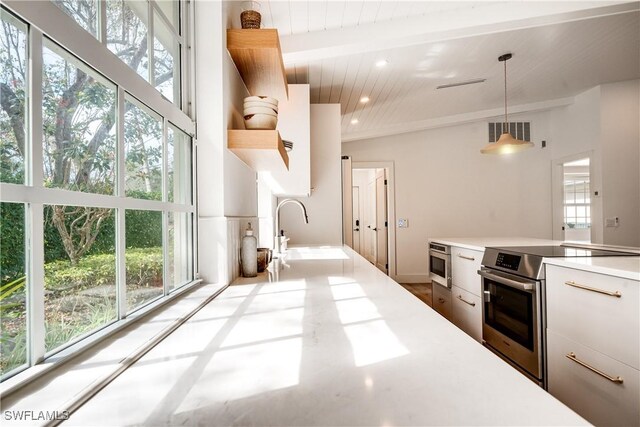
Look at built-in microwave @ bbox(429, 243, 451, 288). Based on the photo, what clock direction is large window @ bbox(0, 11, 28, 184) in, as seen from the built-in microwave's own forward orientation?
The large window is roughly at 11 o'clock from the built-in microwave.

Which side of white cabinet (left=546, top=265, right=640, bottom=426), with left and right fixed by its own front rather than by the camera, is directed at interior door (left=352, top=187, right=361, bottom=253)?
right

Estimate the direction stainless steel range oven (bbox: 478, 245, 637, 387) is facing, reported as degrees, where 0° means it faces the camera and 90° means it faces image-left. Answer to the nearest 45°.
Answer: approximately 45°

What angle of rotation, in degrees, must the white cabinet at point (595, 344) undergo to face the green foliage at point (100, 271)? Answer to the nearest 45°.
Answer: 0° — it already faces it

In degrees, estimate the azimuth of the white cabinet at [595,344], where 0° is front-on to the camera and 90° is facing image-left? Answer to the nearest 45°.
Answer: approximately 45°

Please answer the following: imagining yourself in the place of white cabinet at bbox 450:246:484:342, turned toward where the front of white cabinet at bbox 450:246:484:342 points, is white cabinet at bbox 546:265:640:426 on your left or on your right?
on your left

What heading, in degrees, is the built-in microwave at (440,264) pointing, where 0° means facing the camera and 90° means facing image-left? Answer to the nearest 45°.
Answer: approximately 45°

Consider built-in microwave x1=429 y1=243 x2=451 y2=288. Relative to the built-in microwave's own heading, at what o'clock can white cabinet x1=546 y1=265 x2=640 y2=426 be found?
The white cabinet is roughly at 10 o'clock from the built-in microwave.

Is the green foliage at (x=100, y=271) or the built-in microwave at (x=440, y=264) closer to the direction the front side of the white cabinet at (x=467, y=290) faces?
the green foliage
